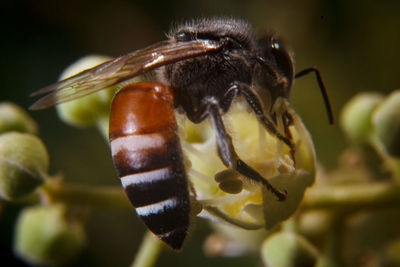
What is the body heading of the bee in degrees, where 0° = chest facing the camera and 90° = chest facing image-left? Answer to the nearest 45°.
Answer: approximately 270°

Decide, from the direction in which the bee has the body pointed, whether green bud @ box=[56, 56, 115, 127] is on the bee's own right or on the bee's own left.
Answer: on the bee's own left

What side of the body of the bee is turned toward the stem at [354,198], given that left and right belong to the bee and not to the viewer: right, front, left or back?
front

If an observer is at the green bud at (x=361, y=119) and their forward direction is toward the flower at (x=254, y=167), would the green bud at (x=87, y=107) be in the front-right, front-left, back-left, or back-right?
front-right

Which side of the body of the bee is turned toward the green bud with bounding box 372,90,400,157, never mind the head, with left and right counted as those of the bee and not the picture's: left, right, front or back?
front

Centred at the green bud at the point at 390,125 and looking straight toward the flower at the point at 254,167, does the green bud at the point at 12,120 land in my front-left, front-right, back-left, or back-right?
front-right

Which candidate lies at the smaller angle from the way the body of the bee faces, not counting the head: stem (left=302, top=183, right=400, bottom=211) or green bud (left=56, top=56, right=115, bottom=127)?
the stem

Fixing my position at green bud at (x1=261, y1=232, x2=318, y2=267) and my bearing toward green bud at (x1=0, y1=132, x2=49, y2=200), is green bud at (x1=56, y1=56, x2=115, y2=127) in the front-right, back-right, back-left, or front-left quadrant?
front-right
